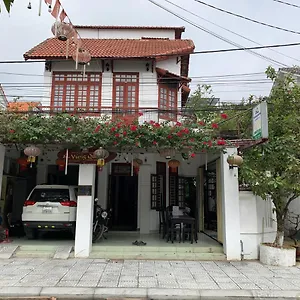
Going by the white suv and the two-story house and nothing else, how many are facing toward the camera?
1

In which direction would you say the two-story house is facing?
toward the camera

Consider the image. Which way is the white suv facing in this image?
away from the camera

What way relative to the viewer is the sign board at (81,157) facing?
toward the camera

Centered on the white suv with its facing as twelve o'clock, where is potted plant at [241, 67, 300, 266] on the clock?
The potted plant is roughly at 4 o'clock from the white suv.

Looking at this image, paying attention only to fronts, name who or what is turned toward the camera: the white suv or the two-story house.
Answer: the two-story house

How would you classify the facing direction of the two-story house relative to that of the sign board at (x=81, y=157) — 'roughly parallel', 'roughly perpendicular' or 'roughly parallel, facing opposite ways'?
roughly parallel

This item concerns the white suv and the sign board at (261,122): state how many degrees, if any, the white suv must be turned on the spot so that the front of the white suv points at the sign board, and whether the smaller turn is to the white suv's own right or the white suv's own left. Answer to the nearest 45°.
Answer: approximately 135° to the white suv's own right

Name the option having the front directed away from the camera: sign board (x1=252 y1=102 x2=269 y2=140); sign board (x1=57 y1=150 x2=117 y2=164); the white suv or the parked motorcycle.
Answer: the white suv

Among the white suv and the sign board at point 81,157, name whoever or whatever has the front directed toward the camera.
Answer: the sign board
